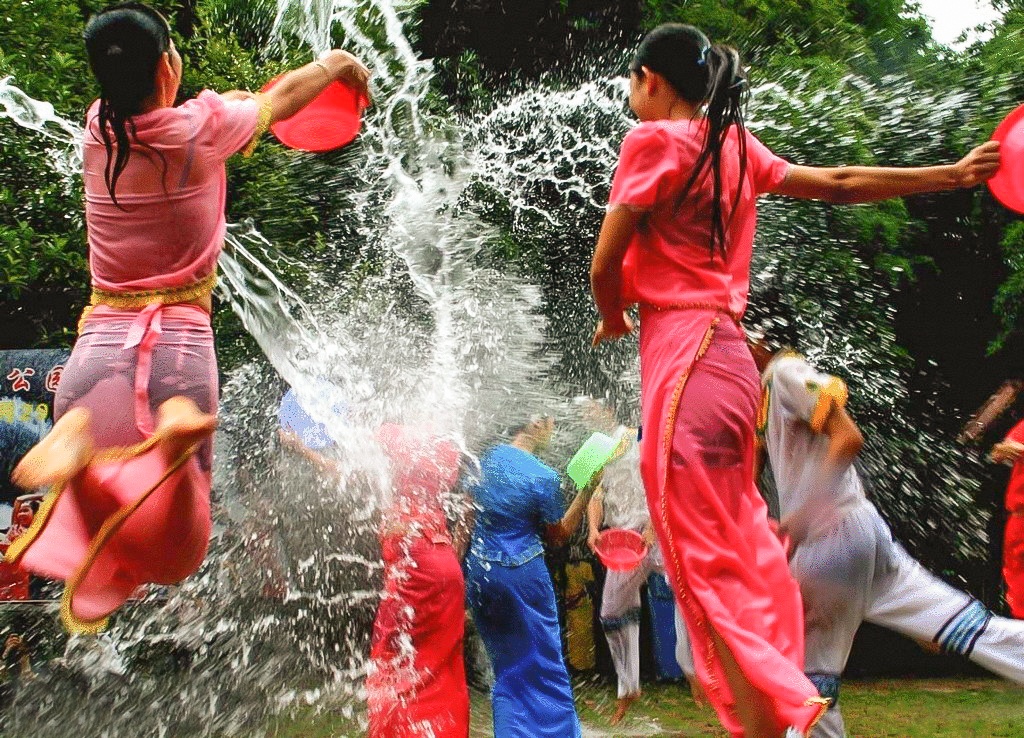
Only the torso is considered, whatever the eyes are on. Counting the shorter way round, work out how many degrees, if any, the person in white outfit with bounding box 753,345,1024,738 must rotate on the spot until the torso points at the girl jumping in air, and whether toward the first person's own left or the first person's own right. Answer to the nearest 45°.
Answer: approximately 90° to the first person's own left

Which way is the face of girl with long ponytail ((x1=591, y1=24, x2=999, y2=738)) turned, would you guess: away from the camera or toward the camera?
away from the camera

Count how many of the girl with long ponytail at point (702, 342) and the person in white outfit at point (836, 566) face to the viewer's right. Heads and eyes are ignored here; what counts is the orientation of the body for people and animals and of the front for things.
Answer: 0

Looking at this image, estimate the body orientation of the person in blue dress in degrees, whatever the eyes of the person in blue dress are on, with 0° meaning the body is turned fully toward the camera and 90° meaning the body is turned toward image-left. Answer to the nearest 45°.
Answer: approximately 225°

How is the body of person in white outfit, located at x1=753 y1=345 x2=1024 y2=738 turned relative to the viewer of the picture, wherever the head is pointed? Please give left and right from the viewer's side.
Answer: facing away from the viewer and to the left of the viewer

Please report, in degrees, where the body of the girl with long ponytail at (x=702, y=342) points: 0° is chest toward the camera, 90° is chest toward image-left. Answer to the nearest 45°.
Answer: approximately 135°
